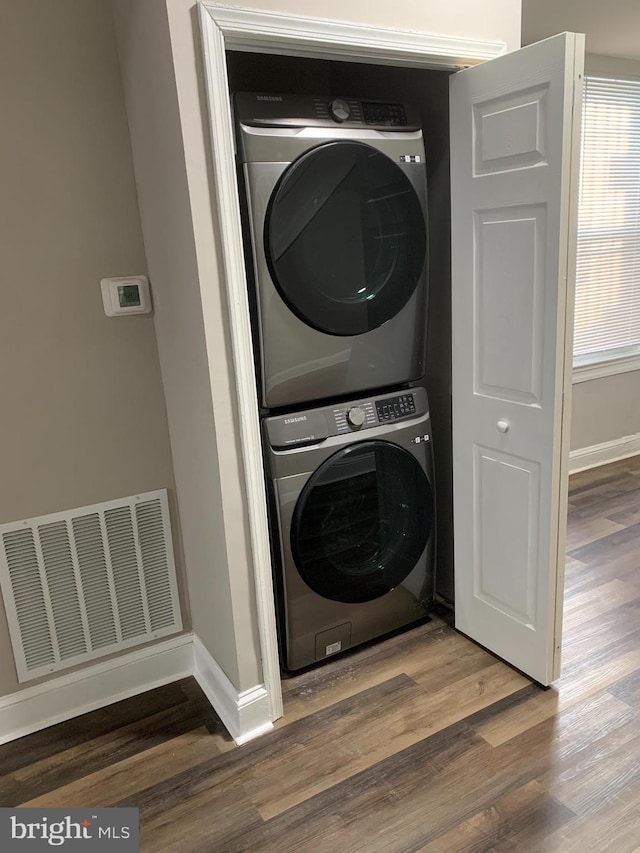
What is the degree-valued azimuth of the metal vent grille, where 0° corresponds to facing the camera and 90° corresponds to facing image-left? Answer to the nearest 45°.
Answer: approximately 315°

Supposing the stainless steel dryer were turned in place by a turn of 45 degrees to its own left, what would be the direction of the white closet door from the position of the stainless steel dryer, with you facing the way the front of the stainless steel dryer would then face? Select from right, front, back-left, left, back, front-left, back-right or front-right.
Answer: front

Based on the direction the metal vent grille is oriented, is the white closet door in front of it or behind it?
in front

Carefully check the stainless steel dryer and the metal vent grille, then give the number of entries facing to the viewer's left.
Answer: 0

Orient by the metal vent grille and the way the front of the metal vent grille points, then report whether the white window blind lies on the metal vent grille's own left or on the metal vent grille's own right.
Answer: on the metal vent grille's own left

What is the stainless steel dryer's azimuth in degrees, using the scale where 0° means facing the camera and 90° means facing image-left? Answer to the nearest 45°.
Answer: approximately 315°
